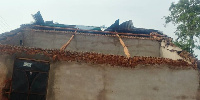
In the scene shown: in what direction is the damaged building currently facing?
toward the camera

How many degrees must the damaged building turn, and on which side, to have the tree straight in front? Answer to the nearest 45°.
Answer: approximately 135° to its left
